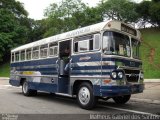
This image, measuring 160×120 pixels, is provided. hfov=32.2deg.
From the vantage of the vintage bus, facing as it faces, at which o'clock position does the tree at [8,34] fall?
The tree is roughly at 7 o'clock from the vintage bus.

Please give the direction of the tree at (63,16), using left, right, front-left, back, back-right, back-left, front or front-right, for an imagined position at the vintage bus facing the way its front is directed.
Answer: back-left

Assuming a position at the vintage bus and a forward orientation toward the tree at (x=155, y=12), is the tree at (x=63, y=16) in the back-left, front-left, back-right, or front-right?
front-left

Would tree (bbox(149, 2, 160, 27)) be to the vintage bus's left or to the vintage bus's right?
on its left

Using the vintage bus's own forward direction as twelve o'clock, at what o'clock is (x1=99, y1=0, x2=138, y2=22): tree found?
The tree is roughly at 8 o'clock from the vintage bus.

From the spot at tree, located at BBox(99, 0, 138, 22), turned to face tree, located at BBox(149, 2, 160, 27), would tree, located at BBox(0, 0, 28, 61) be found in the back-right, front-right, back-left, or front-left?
back-right

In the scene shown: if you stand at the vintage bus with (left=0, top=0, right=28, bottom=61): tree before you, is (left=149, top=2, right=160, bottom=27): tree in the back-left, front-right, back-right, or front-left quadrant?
front-right

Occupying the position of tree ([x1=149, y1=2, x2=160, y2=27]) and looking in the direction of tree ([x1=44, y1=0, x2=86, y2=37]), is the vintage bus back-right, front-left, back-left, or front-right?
front-left

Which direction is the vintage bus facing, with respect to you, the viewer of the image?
facing the viewer and to the right of the viewer
